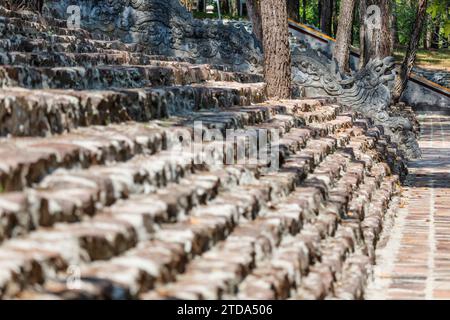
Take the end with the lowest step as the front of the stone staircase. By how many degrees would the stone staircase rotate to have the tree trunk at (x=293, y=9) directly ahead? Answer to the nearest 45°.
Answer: approximately 135° to its left

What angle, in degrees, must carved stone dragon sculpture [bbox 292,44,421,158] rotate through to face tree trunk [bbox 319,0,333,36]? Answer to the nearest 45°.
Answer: approximately 90° to its left

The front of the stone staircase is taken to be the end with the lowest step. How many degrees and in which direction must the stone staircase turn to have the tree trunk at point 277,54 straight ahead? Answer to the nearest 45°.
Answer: approximately 135° to its left

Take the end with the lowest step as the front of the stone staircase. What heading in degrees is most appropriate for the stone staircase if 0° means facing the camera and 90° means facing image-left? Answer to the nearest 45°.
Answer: approximately 315°

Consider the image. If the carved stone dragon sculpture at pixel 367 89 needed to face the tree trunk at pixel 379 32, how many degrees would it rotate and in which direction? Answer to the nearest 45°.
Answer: approximately 90° to its left

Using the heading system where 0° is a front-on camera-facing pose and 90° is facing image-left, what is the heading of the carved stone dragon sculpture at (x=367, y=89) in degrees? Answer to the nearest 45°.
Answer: approximately 270°

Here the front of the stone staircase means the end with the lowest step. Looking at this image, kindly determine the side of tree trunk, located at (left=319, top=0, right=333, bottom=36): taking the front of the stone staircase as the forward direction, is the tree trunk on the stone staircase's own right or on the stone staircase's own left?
on the stone staircase's own left

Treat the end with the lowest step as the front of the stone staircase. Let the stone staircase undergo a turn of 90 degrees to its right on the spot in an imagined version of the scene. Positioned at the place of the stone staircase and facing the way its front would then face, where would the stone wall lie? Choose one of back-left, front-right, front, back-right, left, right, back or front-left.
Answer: back-right
